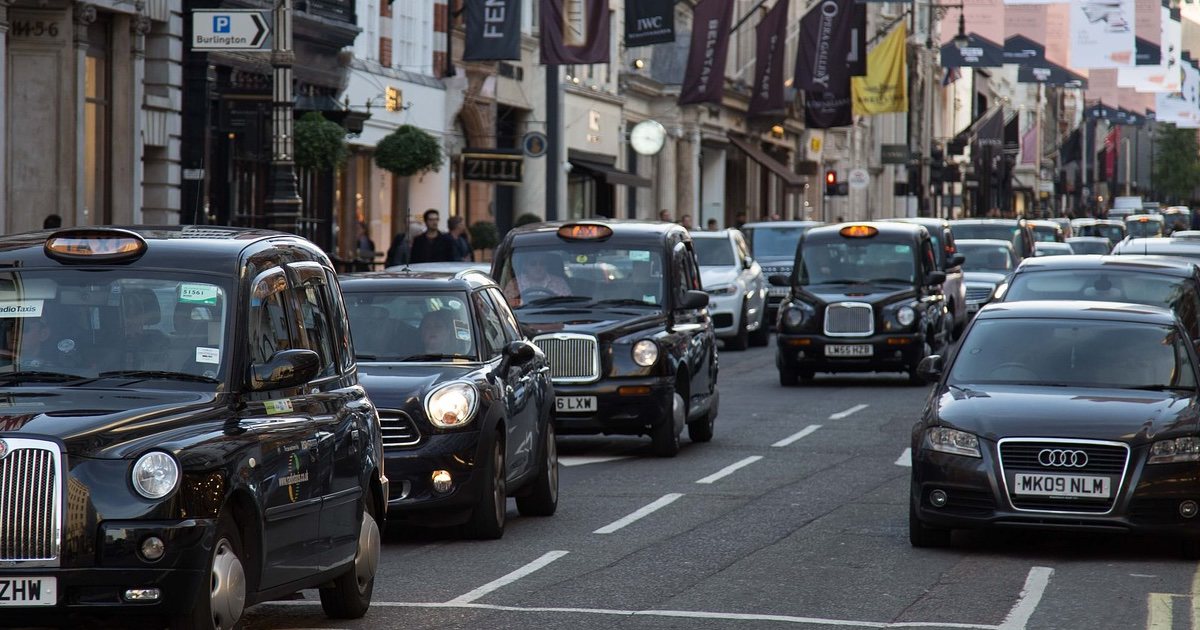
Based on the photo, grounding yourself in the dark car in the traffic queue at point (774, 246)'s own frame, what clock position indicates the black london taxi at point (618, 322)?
The black london taxi is roughly at 12 o'clock from the dark car in the traffic queue.

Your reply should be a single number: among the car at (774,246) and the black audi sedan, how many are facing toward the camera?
2

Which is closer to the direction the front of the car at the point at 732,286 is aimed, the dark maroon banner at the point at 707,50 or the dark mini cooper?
the dark mini cooper

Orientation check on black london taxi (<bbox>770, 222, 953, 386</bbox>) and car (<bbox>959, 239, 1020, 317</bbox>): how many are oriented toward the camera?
2

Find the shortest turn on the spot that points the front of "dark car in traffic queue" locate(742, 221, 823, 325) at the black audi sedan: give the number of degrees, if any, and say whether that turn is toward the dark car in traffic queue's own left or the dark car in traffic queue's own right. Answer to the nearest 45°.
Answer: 0° — it already faces it

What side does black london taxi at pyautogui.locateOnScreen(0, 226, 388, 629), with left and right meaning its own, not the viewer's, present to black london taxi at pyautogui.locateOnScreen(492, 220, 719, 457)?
back

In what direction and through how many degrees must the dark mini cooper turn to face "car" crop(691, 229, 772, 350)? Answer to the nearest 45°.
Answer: approximately 135° to its right

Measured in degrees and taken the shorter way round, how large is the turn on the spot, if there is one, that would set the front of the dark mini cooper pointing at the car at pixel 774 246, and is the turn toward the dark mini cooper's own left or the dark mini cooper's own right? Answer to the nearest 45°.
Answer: approximately 135° to the dark mini cooper's own right

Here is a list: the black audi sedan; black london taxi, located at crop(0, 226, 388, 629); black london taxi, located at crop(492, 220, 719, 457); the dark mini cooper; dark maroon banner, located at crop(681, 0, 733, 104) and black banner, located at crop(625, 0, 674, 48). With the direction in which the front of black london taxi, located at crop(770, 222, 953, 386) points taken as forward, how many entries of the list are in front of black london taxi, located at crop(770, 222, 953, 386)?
4

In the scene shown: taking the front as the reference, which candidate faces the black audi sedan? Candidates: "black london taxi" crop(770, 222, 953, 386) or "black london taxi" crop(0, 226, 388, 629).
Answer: "black london taxi" crop(770, 222, 953, 386)

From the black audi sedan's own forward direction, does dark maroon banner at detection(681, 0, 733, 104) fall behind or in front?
behind

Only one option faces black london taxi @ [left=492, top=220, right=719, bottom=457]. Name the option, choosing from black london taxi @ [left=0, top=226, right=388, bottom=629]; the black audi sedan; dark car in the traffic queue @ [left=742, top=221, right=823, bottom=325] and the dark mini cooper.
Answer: the dark car in the traffic queue
